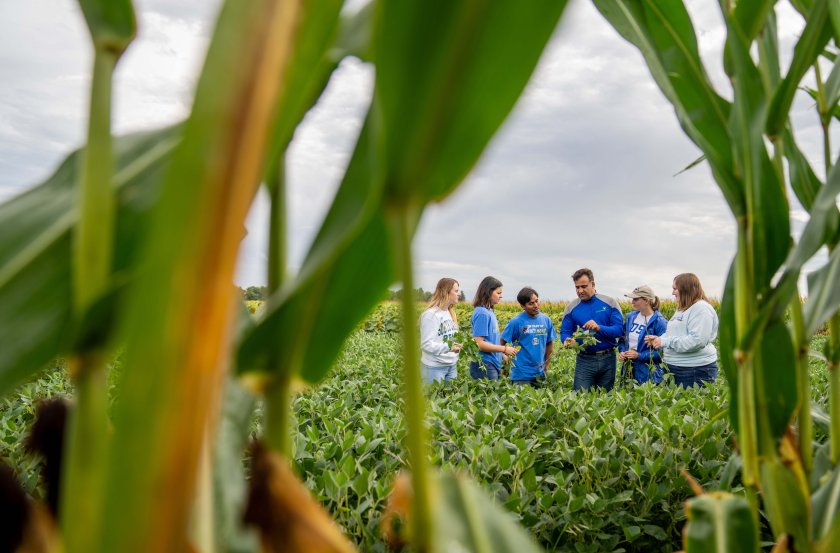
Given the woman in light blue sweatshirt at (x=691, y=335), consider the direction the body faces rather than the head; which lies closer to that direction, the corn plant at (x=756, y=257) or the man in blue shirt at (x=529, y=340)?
the man in blue shirt

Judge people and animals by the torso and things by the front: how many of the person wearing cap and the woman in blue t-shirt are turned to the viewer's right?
1

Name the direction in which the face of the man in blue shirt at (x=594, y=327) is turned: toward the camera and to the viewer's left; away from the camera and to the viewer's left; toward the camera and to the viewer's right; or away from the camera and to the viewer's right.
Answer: toward the camera and to the viewer's left

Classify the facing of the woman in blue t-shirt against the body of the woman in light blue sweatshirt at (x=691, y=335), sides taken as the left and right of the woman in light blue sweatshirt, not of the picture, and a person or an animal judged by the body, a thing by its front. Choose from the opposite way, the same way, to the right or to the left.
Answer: the opposite way

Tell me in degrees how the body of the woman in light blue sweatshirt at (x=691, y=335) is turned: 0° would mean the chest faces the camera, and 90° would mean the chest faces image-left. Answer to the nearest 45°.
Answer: approximately 90°

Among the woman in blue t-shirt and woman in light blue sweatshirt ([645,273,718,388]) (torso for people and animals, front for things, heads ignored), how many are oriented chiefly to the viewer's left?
1

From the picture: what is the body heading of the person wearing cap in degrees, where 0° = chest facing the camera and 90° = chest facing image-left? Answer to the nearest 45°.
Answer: approximately 45°

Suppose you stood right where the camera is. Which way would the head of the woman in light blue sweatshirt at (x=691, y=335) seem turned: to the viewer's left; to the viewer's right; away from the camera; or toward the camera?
to the viewer's left

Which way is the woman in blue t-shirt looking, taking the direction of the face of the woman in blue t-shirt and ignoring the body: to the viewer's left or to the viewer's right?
to the viewer's right

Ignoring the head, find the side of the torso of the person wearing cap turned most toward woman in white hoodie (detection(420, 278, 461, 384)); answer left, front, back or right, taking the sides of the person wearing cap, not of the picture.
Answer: front

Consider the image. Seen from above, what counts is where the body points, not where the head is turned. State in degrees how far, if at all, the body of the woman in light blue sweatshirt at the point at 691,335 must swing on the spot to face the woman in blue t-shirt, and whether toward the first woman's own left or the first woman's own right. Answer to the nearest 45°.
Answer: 0° — they already face them

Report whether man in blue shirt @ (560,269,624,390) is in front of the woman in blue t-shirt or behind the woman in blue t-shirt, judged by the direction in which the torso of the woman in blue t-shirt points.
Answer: in front

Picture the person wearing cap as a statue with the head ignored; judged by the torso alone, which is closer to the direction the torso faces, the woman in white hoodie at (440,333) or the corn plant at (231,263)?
the woman in white hoodie

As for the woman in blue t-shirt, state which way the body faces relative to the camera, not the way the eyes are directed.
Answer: to the viewer's right

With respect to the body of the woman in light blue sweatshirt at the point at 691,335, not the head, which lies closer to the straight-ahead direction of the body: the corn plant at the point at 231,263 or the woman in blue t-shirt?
the woman in blue t-shirt
